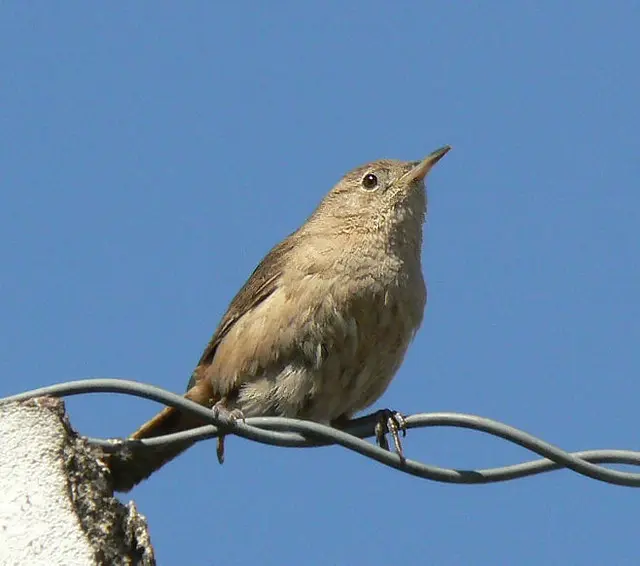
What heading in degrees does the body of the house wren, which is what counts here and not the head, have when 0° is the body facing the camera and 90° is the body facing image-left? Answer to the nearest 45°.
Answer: approximately 315°
